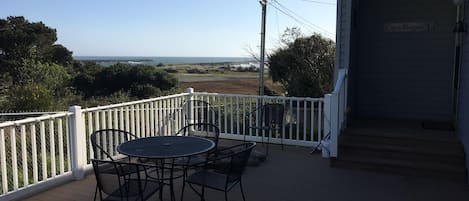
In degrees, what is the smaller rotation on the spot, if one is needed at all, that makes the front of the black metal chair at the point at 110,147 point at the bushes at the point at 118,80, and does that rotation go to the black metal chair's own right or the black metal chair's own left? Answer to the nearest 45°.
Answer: approximately 135° to the black metal chair's own left

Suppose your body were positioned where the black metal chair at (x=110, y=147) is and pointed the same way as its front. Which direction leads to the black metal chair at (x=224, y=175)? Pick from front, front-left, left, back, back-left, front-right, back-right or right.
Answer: front

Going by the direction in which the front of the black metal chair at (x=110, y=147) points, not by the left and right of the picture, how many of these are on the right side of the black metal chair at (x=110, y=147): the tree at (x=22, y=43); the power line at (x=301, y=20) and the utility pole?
0

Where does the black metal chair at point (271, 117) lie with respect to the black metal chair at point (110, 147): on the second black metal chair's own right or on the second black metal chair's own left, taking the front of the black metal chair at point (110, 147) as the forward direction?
on the second black metal chair's own left

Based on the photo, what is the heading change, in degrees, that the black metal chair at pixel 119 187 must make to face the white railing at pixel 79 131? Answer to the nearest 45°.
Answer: approximately 90° to its left

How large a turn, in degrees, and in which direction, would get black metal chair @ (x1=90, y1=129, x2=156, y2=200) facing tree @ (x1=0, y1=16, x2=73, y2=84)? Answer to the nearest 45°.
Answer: approximately 135° to its left

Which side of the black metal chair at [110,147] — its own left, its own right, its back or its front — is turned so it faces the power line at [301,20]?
left
